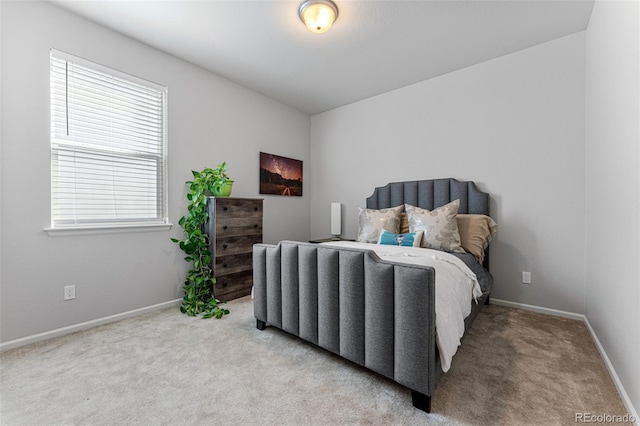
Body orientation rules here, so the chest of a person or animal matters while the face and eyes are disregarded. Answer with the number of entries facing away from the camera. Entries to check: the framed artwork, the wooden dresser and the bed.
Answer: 0

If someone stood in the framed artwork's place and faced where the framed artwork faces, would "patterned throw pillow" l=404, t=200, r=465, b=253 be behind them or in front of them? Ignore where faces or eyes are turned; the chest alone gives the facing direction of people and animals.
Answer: in front

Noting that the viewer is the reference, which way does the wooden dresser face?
facing the viewer and to the right of the viewer

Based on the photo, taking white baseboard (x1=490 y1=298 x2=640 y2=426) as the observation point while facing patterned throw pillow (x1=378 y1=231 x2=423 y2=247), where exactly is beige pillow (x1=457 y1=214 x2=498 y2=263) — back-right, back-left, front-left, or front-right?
front-right

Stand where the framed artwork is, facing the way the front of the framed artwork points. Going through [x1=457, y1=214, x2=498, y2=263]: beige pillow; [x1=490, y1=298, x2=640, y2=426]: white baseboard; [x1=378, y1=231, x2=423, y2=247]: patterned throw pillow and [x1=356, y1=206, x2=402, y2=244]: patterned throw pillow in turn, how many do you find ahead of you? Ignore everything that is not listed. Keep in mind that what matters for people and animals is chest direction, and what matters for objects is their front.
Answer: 4

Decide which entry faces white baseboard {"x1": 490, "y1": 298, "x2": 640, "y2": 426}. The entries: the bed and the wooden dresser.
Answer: the wooden dresser

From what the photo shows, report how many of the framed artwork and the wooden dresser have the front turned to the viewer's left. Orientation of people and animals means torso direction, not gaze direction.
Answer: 0

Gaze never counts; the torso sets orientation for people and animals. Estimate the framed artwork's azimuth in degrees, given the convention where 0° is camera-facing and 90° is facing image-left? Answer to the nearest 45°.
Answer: approximately 315°

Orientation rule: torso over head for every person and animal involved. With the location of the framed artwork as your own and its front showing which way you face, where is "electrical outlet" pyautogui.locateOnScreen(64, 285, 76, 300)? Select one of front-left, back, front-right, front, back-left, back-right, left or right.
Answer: right

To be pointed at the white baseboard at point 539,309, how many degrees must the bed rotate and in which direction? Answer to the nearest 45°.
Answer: approximately 180°

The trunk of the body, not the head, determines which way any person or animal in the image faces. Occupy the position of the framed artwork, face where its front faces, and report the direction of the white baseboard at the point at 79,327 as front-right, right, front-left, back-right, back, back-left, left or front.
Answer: right

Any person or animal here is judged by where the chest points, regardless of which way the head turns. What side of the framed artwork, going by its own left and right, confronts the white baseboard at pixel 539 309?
front

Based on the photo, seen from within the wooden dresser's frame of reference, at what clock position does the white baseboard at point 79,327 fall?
The white baseboard is roughly at 4 o'clock from the wooden dresser.

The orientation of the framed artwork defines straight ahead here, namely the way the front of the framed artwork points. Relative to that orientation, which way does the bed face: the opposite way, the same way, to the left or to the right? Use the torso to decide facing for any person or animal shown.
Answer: to the right

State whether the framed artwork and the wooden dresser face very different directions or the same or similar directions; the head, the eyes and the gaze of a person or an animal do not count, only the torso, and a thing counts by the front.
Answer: same or similar directions

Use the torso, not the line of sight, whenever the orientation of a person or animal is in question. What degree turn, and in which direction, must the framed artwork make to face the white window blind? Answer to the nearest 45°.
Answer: approximately 90° to its right

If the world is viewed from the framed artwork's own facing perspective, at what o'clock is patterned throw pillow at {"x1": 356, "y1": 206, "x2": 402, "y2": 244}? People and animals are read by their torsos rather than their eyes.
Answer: The patterned throw pillow is roughly at 12 o'clock from the framed artwork.

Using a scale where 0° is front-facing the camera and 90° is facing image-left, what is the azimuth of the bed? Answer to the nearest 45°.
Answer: approximately 45°

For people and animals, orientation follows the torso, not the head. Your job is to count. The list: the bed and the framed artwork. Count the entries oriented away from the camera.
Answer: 0

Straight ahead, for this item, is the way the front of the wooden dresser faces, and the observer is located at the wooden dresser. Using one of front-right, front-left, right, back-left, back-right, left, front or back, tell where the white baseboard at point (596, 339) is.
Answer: front
